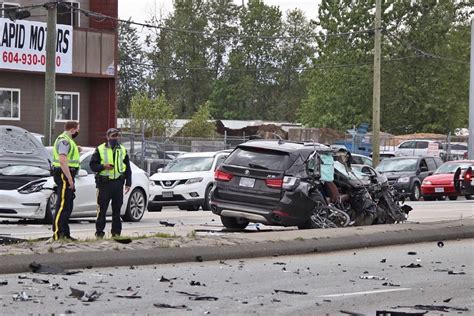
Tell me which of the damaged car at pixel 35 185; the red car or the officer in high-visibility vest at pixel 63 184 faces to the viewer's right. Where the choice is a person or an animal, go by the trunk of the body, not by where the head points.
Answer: the officer in high-visibility vest

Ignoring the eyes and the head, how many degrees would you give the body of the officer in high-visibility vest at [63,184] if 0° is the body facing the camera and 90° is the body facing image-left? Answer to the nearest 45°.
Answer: approximately 270°

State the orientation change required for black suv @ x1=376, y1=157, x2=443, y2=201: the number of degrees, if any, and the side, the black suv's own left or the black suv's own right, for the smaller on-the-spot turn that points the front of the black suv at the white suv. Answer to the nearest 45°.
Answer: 0° — it already faces it

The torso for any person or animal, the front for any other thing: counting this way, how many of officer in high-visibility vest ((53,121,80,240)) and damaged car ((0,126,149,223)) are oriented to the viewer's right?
1

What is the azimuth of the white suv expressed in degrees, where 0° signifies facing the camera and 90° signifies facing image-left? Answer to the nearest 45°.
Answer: approximately 45°

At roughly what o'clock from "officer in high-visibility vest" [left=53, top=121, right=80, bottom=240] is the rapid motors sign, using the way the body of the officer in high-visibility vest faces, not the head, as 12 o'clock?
The rapid motors sign is roughly at 9 o'clock from the officer in high-visibility vest.

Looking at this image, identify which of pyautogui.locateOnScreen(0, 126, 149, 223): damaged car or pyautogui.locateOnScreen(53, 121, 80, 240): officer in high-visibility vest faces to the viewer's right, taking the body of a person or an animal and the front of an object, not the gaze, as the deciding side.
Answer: the officer in high-visibility vest
